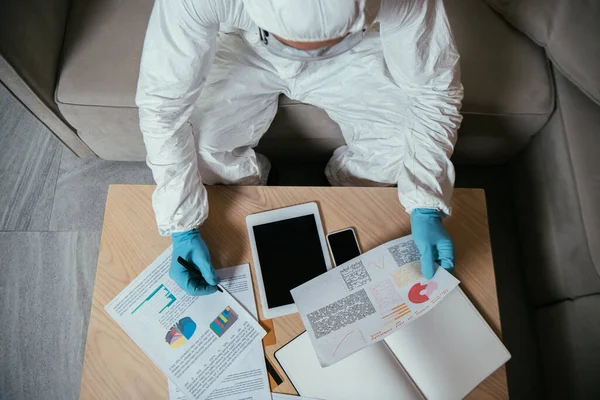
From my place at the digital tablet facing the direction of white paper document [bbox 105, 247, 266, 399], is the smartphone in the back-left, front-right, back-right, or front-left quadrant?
back-left

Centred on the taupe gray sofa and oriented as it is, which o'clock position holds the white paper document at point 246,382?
The white paper document is roughly at 1 o'clock from the taupe gray sofa.

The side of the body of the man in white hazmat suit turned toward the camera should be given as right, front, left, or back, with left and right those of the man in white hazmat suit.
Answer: front

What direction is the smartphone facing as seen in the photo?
toward the camera
